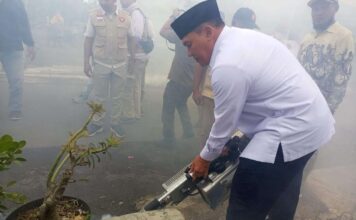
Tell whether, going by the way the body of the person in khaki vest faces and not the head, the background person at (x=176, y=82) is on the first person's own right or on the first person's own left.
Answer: on the first person's own left

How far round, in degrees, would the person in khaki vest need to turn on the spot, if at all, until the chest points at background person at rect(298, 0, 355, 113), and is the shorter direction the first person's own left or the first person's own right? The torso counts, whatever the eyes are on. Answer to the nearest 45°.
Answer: approximately 45° to the first person's own left

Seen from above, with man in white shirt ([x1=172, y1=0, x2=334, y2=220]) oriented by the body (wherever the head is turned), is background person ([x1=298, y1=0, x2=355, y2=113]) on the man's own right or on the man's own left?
on the man's own right

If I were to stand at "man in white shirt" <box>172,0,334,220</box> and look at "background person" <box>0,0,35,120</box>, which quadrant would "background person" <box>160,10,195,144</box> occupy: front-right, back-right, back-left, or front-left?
front-right

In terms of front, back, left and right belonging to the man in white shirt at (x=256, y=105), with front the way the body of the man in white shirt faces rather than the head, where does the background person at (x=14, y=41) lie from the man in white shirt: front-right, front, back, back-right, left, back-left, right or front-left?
front-right

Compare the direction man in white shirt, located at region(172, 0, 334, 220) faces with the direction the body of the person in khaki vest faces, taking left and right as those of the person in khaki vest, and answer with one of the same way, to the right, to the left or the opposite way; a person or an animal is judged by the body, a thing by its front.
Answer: to the right

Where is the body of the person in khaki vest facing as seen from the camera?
toward the camera

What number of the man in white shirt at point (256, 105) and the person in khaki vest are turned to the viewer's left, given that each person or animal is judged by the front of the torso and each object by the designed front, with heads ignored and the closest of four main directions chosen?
1

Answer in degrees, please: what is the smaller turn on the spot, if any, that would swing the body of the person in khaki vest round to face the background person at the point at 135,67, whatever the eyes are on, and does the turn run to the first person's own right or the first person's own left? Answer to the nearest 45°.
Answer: approximately 135° to the first person's own left

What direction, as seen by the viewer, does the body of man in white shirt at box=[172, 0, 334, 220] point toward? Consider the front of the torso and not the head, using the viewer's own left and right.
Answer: facing to the left of the viewer

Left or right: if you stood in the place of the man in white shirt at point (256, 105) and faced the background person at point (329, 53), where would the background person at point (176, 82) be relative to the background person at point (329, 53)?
left
